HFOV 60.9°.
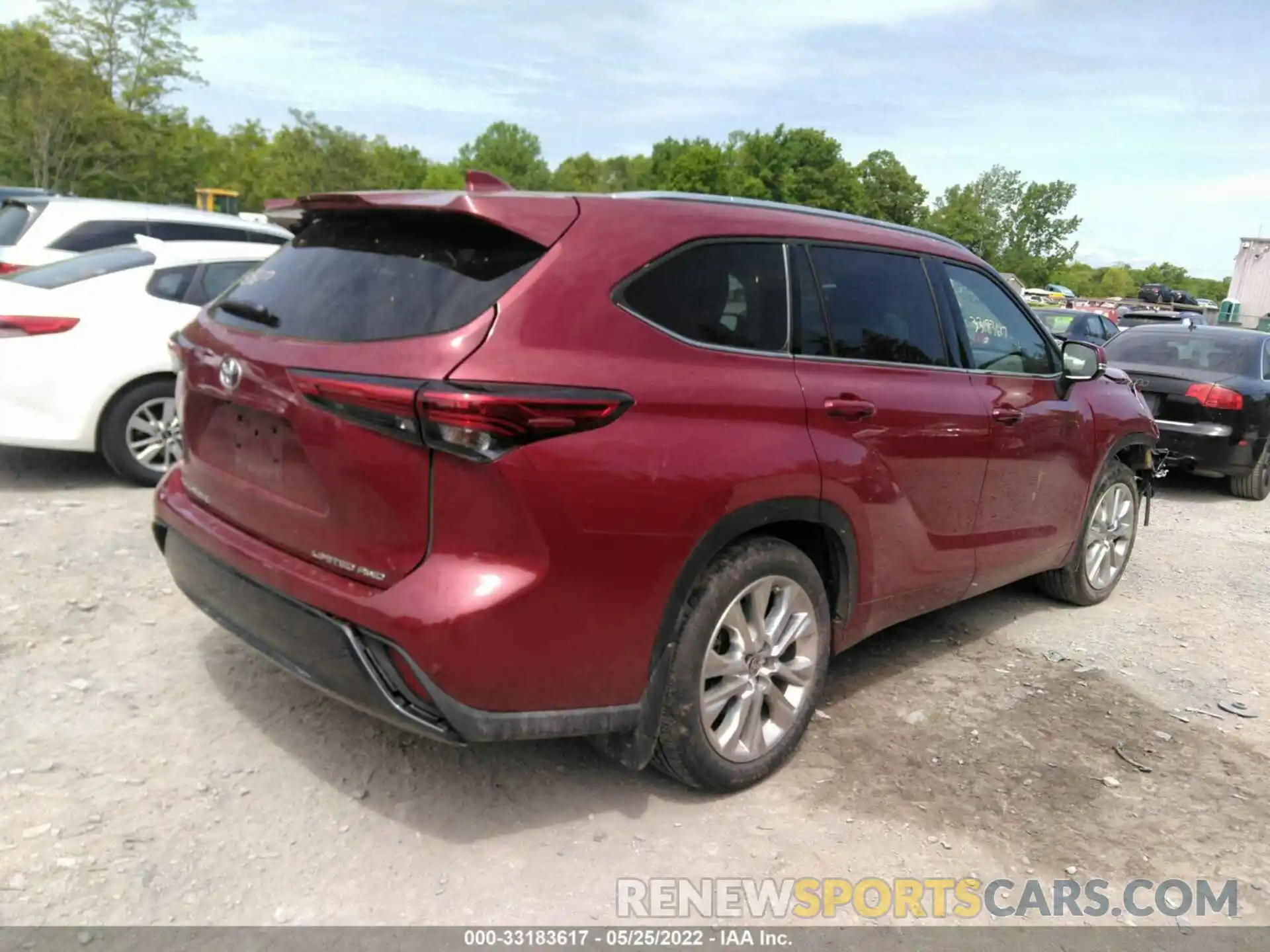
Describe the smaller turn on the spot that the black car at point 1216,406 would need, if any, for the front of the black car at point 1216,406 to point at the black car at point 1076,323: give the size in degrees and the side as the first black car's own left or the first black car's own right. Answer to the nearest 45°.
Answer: approximately 45° to the first black car's own left

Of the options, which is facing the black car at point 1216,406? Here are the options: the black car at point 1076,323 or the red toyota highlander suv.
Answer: the red toyota highlander suv

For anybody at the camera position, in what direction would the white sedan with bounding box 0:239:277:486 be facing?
facing away from the viewer and to the right of the viewer

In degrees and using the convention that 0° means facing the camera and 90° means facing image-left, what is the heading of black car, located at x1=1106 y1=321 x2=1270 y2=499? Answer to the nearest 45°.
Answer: approximately 225°

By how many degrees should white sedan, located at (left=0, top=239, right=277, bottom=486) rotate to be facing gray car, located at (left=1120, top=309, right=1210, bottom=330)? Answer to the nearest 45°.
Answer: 0° — it already faces it

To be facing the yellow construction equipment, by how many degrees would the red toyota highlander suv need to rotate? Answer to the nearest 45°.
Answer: approximately 90° to its left

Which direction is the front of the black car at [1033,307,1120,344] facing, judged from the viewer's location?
facing away from the viewer and to the right of the viewer

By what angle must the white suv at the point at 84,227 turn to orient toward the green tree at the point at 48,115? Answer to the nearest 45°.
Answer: approximately 45° to its left

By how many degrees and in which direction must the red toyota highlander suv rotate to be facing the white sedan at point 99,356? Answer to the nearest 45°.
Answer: approximately 90° to its left

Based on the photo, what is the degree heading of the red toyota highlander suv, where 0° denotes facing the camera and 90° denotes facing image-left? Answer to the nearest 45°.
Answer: approximately 225°

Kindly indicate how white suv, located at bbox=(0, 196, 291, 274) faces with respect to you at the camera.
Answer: facing away from the viewer and to the right of the viewer

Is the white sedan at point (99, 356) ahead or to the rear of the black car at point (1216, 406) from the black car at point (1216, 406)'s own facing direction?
to the rear

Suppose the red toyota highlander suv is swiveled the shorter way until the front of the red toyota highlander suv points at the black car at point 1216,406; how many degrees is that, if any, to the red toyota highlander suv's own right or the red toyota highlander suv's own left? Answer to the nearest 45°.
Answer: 0° — it already faces it
